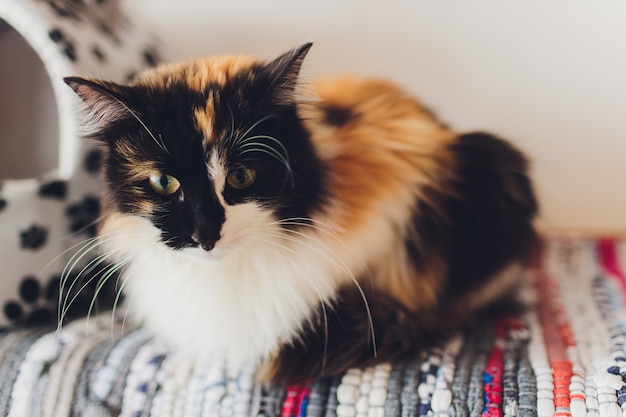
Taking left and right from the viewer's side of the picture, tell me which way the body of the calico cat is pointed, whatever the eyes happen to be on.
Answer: facing the viewer and to the left of the viewer
